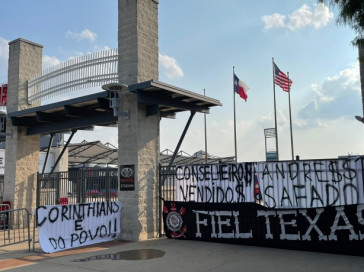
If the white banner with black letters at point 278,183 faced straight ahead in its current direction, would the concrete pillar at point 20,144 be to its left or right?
on its right

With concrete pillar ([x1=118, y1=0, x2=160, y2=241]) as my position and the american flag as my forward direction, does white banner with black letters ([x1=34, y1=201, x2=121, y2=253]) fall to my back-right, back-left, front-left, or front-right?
back-left

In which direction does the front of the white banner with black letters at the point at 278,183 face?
toward the camera

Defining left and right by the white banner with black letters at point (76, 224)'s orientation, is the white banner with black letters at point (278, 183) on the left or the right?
on its left

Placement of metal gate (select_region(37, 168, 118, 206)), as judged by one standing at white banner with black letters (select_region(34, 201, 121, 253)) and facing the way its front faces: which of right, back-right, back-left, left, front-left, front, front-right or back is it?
back

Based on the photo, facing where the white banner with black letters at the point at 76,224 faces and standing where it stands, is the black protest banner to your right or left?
on your left

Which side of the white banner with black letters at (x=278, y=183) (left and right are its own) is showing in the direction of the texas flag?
back

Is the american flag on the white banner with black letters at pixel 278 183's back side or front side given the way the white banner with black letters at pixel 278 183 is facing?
on the back side

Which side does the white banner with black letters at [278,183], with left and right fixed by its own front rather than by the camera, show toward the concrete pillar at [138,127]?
right

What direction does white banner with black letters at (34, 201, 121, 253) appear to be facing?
toward the camera

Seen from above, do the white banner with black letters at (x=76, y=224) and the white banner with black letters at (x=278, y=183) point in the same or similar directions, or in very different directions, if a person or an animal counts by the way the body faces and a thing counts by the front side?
same or similar directions

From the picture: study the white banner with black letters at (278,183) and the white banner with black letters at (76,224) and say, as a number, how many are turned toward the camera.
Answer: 2

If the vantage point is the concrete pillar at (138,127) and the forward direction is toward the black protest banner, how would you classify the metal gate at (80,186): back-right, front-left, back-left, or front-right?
back-left
